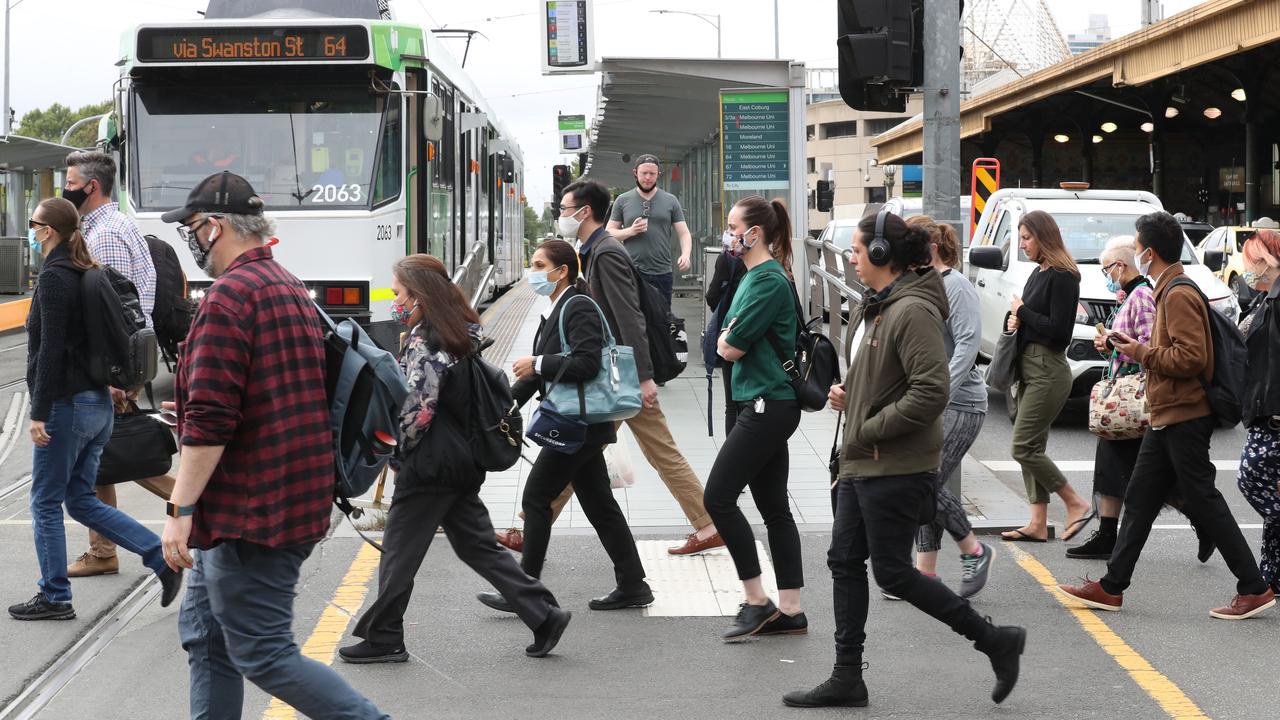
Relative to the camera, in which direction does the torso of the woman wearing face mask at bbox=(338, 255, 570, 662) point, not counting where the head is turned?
to the viewer's left

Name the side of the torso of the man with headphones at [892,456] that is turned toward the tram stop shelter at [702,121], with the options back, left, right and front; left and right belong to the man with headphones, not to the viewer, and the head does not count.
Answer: right

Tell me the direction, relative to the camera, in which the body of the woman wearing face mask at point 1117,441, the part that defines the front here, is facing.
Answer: to the viewer's left

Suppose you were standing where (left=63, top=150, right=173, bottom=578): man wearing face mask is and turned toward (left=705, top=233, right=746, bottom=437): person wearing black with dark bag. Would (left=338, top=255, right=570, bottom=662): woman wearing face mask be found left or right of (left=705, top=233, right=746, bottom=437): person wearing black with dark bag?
right

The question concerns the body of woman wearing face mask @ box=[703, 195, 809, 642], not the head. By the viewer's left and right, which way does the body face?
facing to the left of the viewer

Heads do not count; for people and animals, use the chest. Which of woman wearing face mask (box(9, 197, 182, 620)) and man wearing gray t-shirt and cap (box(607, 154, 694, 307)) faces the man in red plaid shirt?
the man wearing gray t-shirt and cap

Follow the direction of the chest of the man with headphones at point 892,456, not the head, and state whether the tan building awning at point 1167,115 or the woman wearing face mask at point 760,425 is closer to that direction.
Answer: the woman wearing face mask

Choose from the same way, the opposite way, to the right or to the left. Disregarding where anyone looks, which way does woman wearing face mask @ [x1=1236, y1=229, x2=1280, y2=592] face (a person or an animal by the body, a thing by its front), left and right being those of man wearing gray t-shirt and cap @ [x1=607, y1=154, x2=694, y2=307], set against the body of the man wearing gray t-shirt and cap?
to the right

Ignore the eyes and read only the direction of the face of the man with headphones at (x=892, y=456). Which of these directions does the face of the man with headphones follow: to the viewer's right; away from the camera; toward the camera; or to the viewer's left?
to the viewer's left
